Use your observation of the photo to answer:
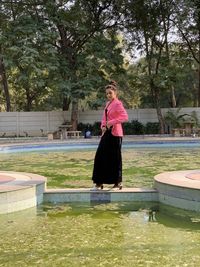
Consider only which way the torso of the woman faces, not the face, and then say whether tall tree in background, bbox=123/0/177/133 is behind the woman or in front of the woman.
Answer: behind
